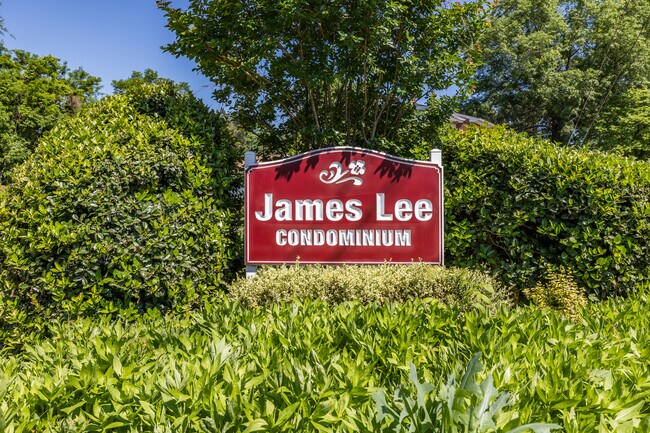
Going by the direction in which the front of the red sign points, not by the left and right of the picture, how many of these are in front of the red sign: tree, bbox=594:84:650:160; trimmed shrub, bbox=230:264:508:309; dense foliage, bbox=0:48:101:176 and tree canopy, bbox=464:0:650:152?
1

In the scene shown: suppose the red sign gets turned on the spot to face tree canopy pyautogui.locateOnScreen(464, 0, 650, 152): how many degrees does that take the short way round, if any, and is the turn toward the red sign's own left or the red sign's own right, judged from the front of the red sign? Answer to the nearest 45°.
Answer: approximately 135° to the red sign's own left

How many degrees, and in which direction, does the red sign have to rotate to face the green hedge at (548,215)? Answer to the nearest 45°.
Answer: approximately 90° to its left

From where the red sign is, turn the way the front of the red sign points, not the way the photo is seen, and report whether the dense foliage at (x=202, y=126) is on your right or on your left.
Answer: on your right

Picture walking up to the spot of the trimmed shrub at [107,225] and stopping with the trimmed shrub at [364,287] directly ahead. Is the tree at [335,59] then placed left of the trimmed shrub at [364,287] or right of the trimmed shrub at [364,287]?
left

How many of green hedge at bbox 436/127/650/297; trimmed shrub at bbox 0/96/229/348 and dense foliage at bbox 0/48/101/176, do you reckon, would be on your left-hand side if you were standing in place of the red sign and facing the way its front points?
1

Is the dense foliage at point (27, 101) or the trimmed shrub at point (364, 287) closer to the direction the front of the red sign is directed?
the trimmed shrub

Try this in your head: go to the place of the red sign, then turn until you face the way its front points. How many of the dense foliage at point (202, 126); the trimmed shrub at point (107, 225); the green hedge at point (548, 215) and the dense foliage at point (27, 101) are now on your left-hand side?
1

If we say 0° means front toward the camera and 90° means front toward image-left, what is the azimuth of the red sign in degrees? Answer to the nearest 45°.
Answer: approximately 0°

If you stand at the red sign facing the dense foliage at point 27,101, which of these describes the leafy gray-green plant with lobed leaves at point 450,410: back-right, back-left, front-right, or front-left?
back-left

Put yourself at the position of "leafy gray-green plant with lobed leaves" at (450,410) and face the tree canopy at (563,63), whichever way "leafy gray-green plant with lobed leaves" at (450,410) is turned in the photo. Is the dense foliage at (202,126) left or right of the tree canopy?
left

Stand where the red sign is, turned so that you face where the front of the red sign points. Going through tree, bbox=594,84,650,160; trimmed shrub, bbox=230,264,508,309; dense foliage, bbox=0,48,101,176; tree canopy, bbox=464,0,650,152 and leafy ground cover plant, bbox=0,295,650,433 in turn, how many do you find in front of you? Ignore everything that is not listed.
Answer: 2

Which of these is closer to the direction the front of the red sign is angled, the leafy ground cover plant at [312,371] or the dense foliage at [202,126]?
the leafy ground cover plant

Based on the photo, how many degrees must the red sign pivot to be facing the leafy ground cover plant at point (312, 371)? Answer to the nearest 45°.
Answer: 0° — it already faces it

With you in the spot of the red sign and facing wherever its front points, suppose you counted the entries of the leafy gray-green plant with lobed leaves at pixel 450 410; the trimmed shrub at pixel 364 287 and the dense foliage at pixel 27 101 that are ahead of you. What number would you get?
2

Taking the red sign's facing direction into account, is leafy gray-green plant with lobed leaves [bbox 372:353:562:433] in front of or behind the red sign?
in front

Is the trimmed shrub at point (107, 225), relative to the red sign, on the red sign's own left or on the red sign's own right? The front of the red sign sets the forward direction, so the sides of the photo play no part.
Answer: on the red sign's own right
